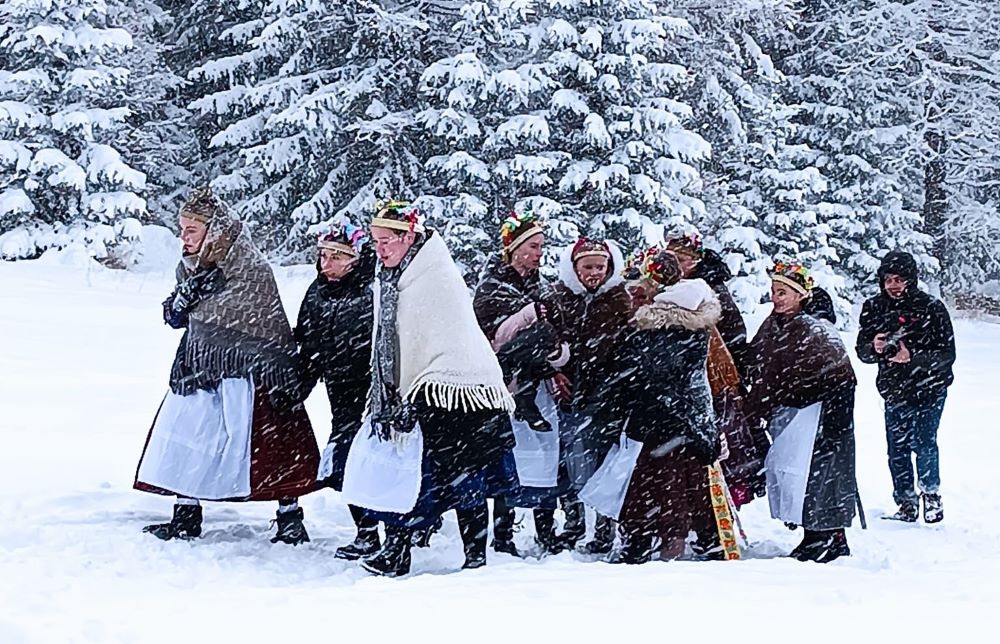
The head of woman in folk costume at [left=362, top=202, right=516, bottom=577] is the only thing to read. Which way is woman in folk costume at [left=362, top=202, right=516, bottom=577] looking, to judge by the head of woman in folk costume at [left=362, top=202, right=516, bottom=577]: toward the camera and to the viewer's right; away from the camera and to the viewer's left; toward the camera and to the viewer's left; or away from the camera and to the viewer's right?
toward the camera and to the viewer's left

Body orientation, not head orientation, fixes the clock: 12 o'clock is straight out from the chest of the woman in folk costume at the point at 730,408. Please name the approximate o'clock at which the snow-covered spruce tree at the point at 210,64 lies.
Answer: The snow-covered spruce tree is roughly at 2 o'clock from the woman in folk costume.

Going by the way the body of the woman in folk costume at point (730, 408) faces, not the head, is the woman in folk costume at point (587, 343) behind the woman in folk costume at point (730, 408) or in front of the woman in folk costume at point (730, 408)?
in front

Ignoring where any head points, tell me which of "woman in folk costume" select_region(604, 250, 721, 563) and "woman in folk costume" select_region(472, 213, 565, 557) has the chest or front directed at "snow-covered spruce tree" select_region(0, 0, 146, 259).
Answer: "woman in folk costume" select_region(604, 250, 721, 563)

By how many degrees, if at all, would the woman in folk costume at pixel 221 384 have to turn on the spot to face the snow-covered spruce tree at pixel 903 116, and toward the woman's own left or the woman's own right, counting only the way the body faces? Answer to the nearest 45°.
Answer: approximately 135° to the woman's own right

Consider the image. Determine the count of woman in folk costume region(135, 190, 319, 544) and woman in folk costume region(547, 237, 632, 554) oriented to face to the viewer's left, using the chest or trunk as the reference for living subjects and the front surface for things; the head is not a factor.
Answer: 1

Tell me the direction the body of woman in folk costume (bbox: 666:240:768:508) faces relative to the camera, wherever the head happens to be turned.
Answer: to the viewer's left

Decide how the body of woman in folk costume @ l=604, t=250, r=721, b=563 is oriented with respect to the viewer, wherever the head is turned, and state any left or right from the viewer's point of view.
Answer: facing away from the viewer and to the left of the viewer

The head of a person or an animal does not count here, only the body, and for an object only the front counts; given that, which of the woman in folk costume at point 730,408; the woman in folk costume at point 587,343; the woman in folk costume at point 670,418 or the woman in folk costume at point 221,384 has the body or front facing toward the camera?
the woman in folk costume at point 587,343

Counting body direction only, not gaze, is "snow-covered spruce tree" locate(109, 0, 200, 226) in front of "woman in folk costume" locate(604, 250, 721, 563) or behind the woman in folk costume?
in front

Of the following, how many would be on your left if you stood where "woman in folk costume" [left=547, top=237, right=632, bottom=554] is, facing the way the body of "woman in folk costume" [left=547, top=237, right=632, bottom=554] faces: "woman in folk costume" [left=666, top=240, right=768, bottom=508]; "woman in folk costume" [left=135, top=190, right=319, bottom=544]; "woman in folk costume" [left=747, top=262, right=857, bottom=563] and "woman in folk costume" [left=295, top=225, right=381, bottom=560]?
2

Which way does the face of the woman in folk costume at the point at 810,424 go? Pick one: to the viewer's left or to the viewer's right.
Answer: to the viewer's left

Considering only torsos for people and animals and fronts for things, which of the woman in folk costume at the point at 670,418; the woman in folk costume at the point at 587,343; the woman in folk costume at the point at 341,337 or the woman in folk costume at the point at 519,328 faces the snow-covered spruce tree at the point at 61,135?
the woman in folk costume at the point at 670,418

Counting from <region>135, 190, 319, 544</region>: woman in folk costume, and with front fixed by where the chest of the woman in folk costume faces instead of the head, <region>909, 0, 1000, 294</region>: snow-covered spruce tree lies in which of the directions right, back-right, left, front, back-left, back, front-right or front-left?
back-right
